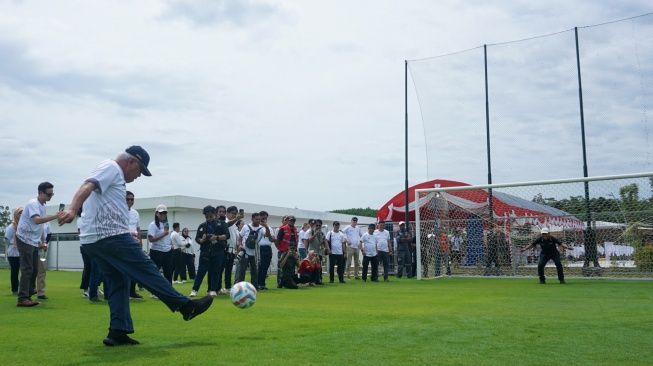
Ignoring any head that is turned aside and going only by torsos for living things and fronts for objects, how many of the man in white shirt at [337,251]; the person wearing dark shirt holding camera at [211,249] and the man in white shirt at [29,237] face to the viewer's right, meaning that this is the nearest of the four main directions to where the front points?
1

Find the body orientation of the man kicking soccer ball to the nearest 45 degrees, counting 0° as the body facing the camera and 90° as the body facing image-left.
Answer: approximately 270°

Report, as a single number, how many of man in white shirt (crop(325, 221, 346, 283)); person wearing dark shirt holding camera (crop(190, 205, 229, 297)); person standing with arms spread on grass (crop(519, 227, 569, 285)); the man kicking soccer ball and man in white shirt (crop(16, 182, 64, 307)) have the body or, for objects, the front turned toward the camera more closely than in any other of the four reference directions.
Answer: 3

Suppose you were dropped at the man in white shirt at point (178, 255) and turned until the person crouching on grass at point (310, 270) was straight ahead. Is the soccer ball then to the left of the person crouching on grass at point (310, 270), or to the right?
right

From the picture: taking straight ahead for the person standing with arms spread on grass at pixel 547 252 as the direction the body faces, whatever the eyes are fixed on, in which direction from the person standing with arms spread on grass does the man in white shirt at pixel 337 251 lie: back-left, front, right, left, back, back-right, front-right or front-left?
right

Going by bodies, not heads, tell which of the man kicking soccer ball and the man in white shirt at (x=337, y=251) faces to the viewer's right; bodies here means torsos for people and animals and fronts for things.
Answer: the man kicking soccer ball

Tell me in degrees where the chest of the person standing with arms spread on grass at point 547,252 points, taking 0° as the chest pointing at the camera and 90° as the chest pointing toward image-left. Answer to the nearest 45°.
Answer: approximately 0°

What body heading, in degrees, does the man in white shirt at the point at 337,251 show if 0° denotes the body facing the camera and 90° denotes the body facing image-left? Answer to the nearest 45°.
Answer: approximately 0°

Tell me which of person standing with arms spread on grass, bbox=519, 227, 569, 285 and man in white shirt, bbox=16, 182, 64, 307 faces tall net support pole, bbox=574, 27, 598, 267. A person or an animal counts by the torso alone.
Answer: the man in white shirt

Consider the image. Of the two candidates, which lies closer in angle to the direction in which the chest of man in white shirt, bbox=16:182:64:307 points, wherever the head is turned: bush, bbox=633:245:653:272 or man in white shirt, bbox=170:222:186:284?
the bush

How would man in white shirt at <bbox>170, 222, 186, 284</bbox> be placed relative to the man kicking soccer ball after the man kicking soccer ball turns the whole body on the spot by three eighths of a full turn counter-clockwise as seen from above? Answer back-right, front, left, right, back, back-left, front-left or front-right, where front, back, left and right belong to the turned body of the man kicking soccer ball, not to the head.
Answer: front-right

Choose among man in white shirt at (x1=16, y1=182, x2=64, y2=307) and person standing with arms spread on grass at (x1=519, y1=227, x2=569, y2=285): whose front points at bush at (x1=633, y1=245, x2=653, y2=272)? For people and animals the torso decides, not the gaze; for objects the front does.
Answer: the man in white shirt

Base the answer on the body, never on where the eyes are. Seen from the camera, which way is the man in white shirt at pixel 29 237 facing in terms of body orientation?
to the viewer's right

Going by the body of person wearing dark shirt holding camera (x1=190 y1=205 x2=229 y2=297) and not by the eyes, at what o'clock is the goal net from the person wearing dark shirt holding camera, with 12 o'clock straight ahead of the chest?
The goal net is roughly at 8 o'clock from the person wearing dark shirt holding camera.
